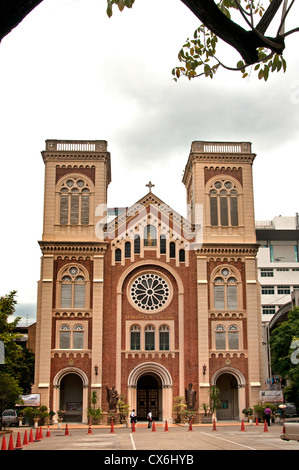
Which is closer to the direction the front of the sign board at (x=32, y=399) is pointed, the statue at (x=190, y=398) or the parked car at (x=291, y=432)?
the parked car

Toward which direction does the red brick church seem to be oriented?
toward the camera

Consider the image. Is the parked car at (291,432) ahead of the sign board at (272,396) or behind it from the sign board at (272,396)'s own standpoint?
ahead

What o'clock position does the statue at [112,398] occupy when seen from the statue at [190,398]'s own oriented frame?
the statue at [112,398] is roughly at 3 o'clock from the statue at [190,398].

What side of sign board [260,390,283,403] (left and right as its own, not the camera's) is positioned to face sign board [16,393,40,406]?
right

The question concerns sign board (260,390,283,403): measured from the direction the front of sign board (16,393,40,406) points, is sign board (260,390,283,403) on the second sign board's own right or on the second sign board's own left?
on the second sign board's own left

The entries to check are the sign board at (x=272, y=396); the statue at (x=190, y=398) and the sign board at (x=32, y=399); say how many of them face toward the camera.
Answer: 3

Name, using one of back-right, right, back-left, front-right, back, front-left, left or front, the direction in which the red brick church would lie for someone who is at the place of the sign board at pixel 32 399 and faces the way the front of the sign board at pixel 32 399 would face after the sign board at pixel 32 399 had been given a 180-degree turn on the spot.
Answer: right

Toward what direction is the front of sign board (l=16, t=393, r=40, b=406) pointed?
toward the camera

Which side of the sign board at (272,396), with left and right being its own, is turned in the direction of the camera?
front

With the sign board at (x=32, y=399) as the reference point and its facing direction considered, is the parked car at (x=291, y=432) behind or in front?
in front

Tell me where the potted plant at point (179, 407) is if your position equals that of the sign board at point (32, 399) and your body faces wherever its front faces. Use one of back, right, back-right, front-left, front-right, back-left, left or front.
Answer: left

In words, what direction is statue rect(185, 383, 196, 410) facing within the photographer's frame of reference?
facing the viewer

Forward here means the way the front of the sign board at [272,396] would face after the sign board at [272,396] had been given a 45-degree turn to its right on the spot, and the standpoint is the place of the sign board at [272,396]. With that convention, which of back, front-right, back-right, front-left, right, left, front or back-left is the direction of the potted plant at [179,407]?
front-right

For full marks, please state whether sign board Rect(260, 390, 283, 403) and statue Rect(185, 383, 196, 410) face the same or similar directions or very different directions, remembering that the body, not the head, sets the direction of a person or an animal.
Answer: same or similar directions
